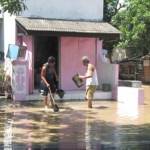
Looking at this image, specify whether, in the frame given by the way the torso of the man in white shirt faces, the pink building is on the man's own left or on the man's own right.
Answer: on the man's own right

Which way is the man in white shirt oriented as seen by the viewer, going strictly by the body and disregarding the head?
to the viewer's left

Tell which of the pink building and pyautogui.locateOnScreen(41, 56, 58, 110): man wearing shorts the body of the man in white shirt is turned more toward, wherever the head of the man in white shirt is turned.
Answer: the man wearing shorts
